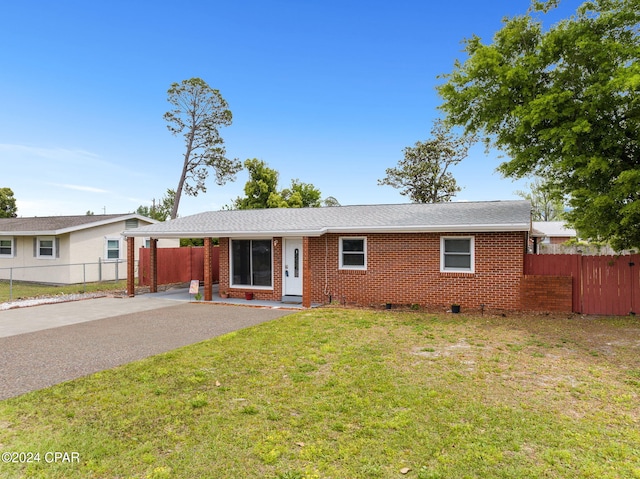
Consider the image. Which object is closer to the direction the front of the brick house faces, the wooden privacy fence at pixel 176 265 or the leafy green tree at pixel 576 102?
the leafy green tree

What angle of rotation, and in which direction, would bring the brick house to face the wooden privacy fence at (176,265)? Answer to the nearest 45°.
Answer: approximately 135° to its right

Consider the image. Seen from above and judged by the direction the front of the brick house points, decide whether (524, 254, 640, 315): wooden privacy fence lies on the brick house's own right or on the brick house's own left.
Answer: on the brick house's own left

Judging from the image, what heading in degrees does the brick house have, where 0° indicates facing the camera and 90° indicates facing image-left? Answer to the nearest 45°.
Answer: approximately 0°

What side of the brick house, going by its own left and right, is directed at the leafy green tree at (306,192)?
back

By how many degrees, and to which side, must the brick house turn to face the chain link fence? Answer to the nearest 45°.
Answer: approximately 135° to its right

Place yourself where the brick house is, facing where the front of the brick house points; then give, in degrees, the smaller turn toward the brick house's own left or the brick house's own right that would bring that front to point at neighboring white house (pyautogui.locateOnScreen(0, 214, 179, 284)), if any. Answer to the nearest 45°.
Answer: approximately 135° to the brick house's own right
